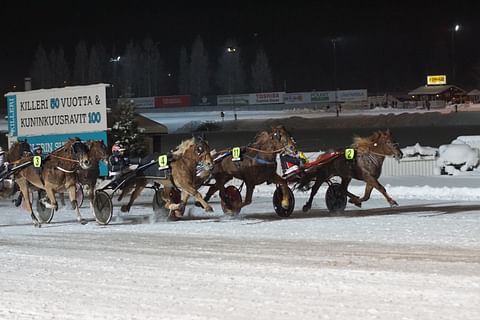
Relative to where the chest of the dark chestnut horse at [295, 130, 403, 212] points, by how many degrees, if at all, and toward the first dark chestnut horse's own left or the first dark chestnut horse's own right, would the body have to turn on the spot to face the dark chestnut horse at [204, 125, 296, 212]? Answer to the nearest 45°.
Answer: approximately 135° to the first dark chestnut horse's own right

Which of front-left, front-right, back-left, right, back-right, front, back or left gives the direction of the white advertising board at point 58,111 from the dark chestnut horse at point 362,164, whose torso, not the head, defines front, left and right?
back-left

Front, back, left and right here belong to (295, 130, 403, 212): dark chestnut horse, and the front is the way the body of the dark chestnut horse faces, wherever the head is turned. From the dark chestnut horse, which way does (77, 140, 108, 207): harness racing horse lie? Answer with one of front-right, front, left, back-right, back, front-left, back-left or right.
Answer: back

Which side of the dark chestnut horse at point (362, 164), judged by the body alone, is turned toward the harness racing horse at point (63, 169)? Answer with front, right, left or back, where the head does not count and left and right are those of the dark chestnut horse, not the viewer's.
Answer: back

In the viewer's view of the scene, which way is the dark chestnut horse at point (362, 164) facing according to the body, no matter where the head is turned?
to the viewer's right

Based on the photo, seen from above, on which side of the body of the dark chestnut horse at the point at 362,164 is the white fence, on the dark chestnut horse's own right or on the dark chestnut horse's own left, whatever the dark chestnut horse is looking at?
on the dark chestnut horse's own left

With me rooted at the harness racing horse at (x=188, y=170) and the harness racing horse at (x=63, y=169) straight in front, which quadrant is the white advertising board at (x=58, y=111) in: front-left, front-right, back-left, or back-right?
front-right
